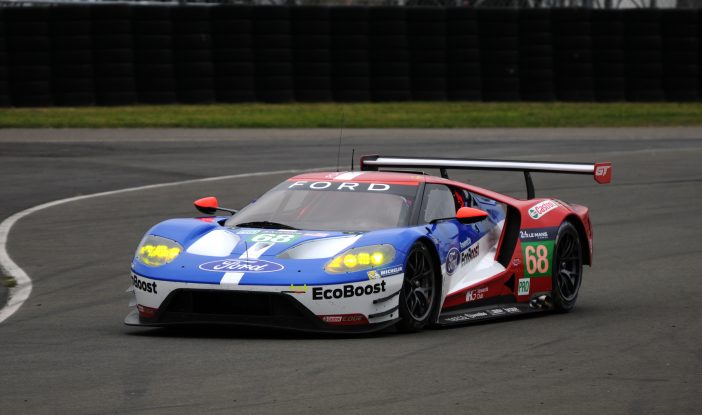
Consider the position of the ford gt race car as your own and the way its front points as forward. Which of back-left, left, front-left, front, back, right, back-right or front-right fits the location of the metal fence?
back-right

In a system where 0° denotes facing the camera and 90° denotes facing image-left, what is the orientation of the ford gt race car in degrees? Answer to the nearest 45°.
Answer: approximately 45°
